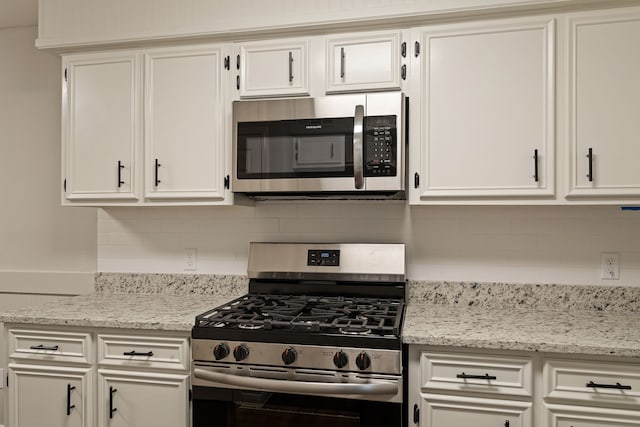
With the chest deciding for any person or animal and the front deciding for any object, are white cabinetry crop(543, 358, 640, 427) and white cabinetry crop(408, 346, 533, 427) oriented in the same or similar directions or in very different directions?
same or similar directions

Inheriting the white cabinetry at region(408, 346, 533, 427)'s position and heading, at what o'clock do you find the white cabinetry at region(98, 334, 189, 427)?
the white cabinetry at region(98, 334, 189, 427) is roughly at 3 o'clock from the white cabinetry at region(408, 346, 533, 427).

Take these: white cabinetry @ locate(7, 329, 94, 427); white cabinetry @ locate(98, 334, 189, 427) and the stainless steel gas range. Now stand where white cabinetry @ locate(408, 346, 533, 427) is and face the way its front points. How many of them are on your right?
3

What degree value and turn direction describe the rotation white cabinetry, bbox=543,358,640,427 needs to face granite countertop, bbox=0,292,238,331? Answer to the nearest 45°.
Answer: approximately 90° to its right

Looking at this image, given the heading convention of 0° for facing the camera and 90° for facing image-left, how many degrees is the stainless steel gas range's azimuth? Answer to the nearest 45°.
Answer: approximately 0°

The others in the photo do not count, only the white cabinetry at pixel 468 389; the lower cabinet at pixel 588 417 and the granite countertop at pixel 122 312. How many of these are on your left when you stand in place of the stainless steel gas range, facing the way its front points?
2

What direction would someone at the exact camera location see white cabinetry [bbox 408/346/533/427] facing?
facing the viewer

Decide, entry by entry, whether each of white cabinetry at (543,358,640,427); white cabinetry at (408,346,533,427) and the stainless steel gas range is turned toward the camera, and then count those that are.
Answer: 3

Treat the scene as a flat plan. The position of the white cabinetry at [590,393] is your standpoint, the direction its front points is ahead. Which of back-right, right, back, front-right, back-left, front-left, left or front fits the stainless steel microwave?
right

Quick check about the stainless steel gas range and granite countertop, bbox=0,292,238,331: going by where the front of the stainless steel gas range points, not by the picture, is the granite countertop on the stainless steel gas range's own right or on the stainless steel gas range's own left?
on the stainless steel gas range's own right

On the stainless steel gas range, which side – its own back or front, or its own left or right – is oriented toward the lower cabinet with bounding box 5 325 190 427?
right

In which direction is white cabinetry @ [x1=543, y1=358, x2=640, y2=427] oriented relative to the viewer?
toward the camera

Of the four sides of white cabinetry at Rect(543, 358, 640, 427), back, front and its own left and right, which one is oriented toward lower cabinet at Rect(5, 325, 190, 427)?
right

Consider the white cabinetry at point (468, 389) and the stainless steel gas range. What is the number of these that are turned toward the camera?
2

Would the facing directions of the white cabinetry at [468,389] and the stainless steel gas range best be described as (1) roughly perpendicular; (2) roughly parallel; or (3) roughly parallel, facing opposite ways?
roughly parallel

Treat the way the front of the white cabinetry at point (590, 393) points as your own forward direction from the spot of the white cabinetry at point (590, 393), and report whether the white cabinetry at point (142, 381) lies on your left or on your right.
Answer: on your right
